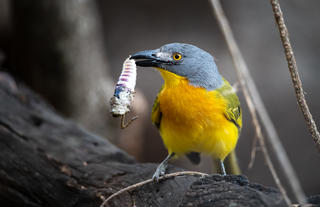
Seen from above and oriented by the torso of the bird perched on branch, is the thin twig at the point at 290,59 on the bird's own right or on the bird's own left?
on the bird's own left

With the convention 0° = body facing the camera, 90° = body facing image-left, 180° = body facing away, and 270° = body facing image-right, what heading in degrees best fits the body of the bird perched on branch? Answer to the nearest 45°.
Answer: approximately 45°
